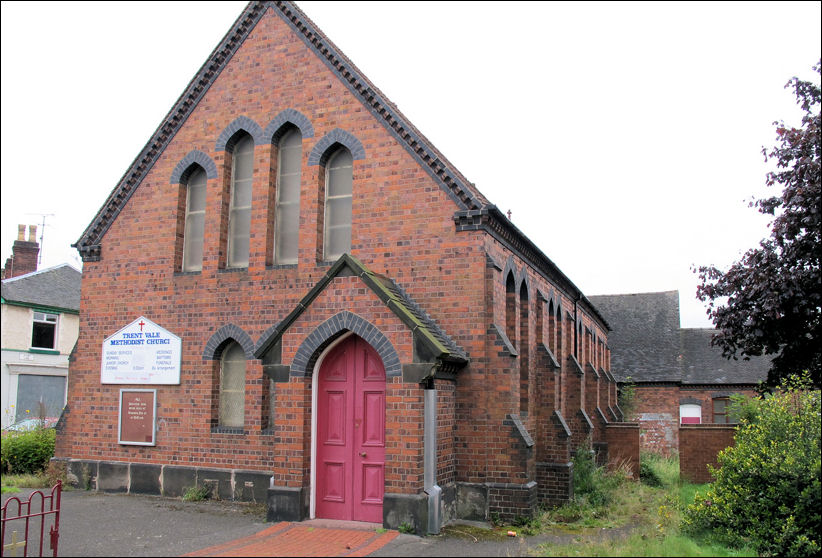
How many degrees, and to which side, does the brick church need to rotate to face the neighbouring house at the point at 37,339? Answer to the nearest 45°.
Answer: approximately 90° to its right

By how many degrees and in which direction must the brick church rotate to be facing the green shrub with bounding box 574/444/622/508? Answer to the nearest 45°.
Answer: approximately 135° to its left

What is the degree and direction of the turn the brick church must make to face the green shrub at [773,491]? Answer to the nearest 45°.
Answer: approximately 90° to its left

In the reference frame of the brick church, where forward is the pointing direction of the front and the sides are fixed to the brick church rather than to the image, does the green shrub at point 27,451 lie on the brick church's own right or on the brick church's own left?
on the brick church's own right

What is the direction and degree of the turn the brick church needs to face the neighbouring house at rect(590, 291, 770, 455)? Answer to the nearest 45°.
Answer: approximately 180°

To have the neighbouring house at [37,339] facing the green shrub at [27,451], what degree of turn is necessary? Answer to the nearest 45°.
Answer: approximately 45° to its right

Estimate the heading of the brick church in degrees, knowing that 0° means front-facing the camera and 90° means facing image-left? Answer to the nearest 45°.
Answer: approximately 45°

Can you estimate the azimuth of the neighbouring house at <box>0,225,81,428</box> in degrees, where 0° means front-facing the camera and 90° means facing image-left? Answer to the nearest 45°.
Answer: approximately 315°
